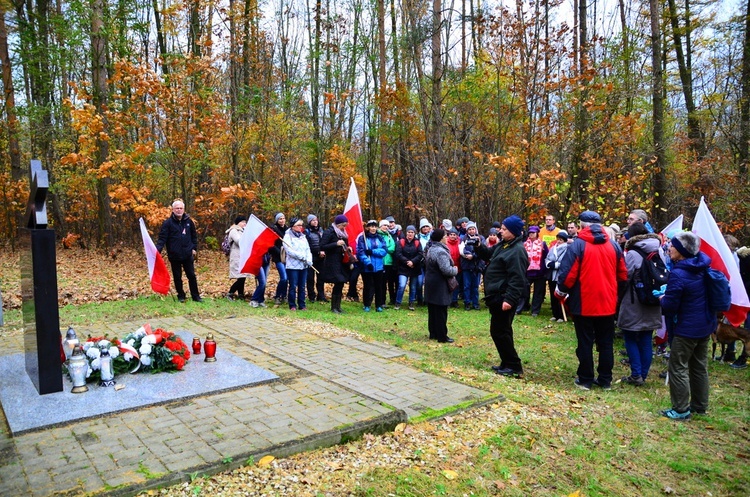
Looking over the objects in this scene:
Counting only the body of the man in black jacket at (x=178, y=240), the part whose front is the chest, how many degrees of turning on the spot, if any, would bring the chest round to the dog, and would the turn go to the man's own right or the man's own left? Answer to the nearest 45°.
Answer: approximately 45° to the man's own left

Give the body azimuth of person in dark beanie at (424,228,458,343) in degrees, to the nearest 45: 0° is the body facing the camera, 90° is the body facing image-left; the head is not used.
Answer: approximately 225°

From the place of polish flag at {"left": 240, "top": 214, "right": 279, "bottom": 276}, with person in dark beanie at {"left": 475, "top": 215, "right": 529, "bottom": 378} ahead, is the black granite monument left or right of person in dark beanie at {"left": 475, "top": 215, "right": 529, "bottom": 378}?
right

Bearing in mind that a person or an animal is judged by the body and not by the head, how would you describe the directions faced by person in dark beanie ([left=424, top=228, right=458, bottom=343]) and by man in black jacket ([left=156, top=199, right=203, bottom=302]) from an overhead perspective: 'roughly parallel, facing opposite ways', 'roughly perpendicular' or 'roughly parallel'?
roughly perpendicular

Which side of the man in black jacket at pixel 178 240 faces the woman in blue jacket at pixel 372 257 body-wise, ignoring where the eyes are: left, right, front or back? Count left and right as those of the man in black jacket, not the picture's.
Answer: left

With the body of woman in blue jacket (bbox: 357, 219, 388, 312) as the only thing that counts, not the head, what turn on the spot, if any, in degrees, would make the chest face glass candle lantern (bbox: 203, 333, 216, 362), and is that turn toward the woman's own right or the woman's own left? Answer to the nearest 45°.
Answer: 0° — they already face it

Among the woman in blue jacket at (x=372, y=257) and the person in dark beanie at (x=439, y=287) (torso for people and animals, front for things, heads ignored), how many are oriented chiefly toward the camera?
1

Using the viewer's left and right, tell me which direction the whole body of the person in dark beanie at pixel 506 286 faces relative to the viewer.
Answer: facing to the left of the viewer

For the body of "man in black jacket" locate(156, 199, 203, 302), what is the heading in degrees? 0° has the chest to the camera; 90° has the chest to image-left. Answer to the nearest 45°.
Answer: approximately 0°
